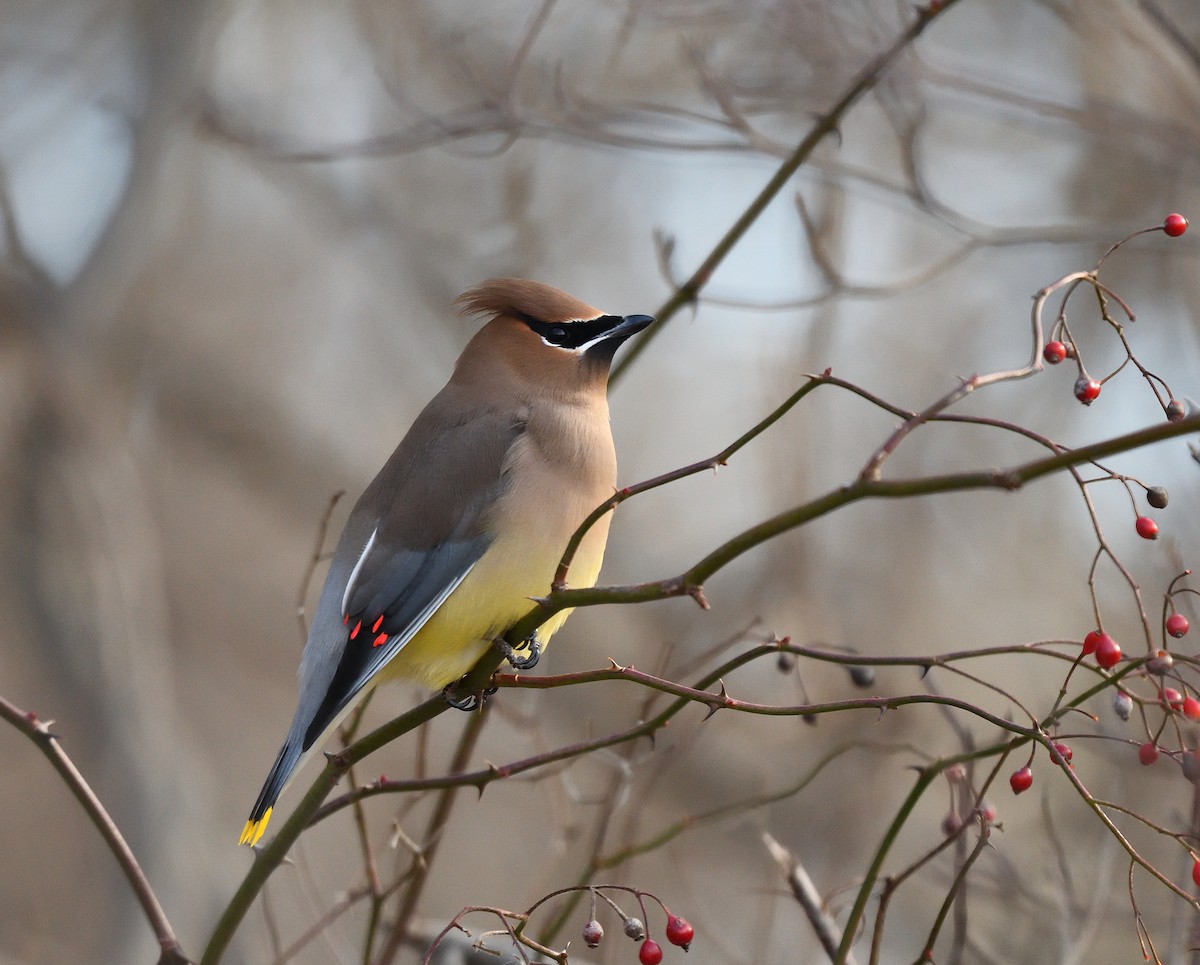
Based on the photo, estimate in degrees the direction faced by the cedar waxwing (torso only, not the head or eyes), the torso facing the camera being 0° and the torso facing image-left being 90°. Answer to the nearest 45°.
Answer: approximately 270°
